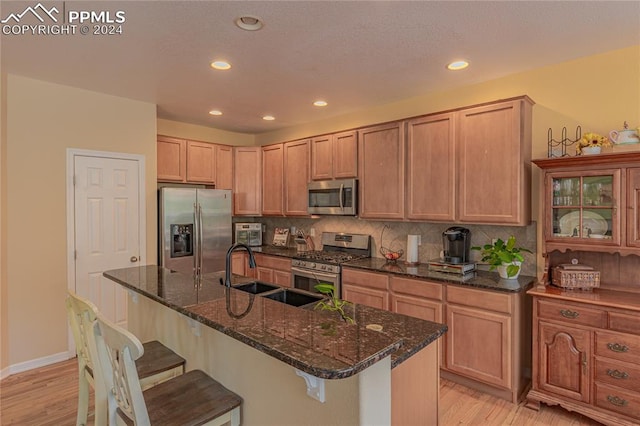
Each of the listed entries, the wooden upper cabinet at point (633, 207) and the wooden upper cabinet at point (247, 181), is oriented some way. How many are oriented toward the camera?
2

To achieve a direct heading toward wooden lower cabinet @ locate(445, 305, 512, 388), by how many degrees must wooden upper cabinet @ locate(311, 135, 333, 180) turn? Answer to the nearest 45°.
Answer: approximately 90° to its left

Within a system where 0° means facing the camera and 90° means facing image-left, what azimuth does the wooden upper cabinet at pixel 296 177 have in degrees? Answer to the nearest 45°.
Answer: approximately 45°

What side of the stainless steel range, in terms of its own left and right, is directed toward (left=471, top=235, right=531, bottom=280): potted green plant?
left

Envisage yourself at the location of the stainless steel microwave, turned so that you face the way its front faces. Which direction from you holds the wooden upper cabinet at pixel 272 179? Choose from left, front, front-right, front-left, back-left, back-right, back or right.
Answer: right

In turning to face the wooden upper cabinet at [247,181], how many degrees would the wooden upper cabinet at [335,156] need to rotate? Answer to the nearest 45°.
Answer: approximately 90° to its right

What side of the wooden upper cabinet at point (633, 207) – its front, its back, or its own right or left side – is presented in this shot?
front

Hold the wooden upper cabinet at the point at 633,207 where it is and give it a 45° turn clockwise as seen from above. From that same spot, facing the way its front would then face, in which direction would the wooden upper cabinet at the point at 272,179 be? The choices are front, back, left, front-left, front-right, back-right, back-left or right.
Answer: front-right

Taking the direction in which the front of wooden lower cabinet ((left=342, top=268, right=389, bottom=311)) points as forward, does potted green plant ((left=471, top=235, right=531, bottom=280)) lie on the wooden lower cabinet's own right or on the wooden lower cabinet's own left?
on the wooden lower cabinet's own left

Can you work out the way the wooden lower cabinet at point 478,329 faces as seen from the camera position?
facing the viewer and to the left of the viewer
